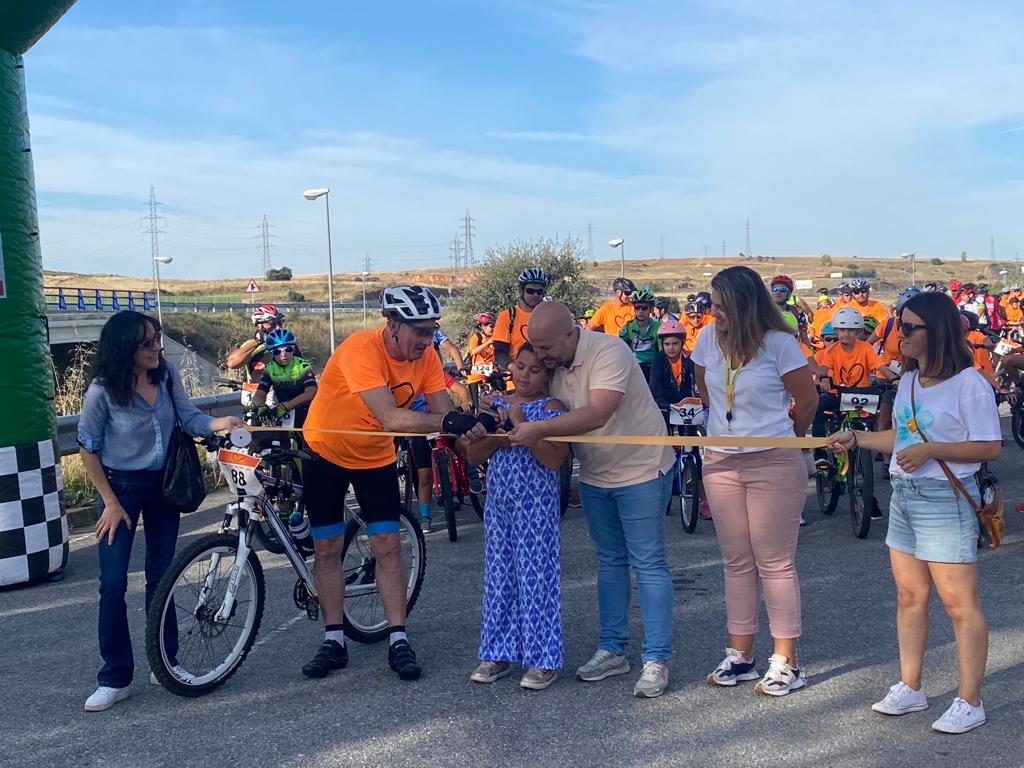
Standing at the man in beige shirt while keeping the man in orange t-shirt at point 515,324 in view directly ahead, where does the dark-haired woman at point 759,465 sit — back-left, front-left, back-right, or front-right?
back-right

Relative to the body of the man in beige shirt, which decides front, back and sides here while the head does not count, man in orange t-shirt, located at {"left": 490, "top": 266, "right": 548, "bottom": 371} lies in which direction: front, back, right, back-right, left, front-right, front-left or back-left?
back-right

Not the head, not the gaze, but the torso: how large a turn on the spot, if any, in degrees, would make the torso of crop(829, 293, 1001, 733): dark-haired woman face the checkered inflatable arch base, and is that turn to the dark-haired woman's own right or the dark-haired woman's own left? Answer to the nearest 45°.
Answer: approximately 45° to the dark-haired woman's own right

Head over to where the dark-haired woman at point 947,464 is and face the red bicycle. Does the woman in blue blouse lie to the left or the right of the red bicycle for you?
left

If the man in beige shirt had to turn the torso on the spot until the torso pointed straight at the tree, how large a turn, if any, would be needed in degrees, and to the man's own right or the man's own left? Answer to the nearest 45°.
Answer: approximately 135° to the man's own right

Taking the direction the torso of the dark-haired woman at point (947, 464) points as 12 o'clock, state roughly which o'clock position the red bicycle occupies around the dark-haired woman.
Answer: The red bicycle is roughly at 3 o'clock from the dark-haired woman.

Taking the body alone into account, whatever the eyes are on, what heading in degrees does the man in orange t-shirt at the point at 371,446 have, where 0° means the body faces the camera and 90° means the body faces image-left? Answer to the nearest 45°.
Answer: approximately 315°

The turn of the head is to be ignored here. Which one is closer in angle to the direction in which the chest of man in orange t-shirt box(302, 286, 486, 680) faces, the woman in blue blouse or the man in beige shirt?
the man in beige shirt

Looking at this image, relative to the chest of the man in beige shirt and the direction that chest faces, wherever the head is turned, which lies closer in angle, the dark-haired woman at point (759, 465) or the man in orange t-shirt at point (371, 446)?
the man in orange t-shirt

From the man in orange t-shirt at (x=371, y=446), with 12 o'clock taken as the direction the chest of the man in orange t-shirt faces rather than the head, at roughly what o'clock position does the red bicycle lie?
The red bicycle is roughly at 8 o'clock from the man in orange t-shirt.
